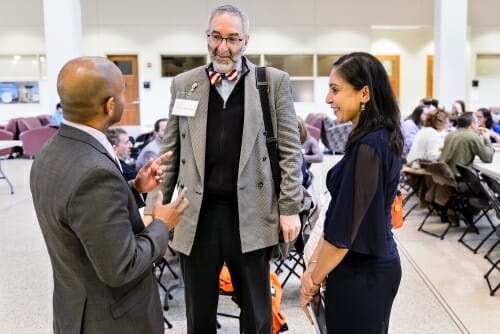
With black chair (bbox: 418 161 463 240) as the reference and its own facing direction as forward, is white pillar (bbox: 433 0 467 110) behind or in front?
in front

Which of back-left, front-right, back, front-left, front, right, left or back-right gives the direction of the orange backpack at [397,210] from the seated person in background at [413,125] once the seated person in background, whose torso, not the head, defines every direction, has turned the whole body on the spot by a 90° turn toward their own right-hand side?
front

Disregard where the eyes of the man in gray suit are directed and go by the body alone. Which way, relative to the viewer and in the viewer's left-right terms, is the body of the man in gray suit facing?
facing away from the viewer and to the right of the viewer

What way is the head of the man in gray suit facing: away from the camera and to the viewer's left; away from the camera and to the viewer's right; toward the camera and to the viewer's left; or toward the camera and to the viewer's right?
away from the camera and to the viewer's right

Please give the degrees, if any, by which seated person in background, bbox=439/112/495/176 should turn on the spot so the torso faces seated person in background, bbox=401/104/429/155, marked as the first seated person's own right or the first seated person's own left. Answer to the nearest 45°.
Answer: approximately 45° to the first seated person's own left

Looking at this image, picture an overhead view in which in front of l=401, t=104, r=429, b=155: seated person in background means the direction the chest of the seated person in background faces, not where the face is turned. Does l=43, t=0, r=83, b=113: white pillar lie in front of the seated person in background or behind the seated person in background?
behind

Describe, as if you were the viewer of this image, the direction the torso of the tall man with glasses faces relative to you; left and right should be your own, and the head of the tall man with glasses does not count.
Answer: facing the viewer

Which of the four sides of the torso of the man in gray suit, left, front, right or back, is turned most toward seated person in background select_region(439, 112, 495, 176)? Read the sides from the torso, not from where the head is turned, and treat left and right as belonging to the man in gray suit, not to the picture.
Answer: front

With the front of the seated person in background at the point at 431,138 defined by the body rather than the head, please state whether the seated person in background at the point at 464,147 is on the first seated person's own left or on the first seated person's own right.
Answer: on the first seated person's own right

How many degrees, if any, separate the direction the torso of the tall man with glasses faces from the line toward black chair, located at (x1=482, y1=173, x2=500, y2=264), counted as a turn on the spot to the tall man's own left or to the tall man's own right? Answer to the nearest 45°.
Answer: approximately 135° to the tall man's own left
